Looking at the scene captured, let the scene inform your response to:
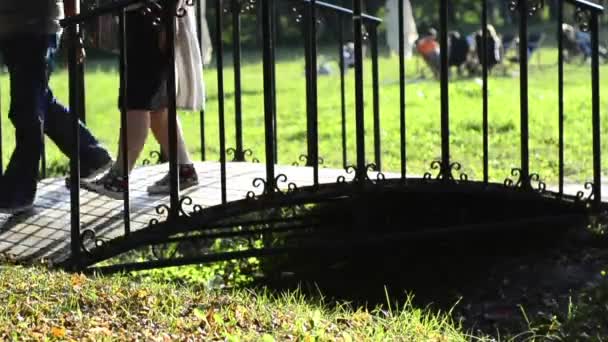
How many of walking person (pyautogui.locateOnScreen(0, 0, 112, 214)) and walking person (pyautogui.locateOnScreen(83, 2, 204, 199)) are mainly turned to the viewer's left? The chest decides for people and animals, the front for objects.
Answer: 2

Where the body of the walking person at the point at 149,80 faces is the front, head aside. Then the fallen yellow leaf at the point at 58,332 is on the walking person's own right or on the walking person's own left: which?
on the walking person's own left

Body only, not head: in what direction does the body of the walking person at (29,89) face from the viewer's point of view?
to the viewer's left

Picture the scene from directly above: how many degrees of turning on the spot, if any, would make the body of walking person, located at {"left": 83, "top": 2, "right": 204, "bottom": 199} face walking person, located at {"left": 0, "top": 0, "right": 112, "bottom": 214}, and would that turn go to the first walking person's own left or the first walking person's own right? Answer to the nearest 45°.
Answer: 0° — they already face them

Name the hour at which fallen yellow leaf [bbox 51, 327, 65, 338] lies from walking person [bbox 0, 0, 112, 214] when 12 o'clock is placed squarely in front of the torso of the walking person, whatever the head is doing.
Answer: The fallen yellow leaf is roughly at 9 o'clock from the walking person.

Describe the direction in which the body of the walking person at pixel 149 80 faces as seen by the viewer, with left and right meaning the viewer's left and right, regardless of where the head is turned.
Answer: facing to the left of the viewer

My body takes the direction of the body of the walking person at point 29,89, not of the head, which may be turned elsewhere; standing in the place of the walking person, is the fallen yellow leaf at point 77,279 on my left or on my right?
on my left
